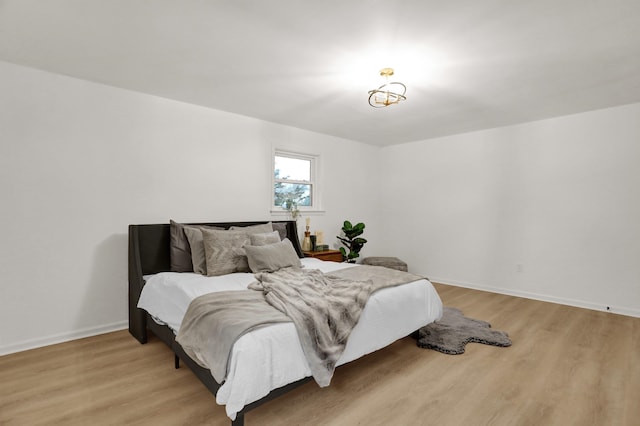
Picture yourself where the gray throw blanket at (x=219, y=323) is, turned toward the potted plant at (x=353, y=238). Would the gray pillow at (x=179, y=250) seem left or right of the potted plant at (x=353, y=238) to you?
left

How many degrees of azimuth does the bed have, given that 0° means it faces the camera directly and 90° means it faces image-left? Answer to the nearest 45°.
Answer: approximately 315°

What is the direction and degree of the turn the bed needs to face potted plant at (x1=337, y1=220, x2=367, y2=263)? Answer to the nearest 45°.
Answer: approximately 90° to its left

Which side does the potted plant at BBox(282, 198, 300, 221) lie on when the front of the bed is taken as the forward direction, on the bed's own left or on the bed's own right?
on the bed's own left

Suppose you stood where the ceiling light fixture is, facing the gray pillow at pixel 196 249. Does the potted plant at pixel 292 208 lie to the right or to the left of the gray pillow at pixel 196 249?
right
